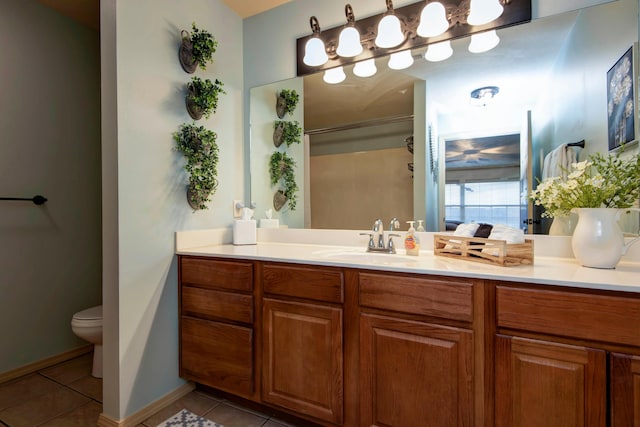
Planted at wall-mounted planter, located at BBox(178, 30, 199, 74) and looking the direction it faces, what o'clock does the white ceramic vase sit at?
The white ceramic vase is roughly at 12 o'clock from the wall-mounted planter.

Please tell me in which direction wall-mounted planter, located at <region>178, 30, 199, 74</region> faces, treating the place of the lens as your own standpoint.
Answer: facing the viewer and to the right of the viewer

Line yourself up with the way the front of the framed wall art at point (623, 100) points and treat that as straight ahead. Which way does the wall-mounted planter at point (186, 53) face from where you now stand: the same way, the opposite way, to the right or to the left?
the opposite way

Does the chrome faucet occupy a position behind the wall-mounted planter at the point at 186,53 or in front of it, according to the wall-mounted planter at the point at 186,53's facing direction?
in front

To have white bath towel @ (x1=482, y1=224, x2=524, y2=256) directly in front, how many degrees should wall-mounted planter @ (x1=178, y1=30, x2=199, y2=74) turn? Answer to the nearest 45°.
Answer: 0° — it already faces it

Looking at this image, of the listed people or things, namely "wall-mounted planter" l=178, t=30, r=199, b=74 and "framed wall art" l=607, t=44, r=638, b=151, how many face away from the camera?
0

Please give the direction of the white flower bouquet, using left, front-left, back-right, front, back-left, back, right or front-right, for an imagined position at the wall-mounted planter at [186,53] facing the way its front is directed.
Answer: front

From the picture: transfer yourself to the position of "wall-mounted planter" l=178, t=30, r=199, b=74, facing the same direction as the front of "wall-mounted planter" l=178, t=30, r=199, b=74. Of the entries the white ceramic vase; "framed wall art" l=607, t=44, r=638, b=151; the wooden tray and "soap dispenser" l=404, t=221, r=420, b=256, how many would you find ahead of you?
4

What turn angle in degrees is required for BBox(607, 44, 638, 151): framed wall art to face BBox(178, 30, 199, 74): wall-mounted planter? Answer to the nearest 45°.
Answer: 0° — it already faces it

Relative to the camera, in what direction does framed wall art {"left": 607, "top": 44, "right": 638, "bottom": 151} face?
facing the viewer and to the left of the viewer

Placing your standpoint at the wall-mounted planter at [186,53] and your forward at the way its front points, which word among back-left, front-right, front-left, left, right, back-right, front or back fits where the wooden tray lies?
front
